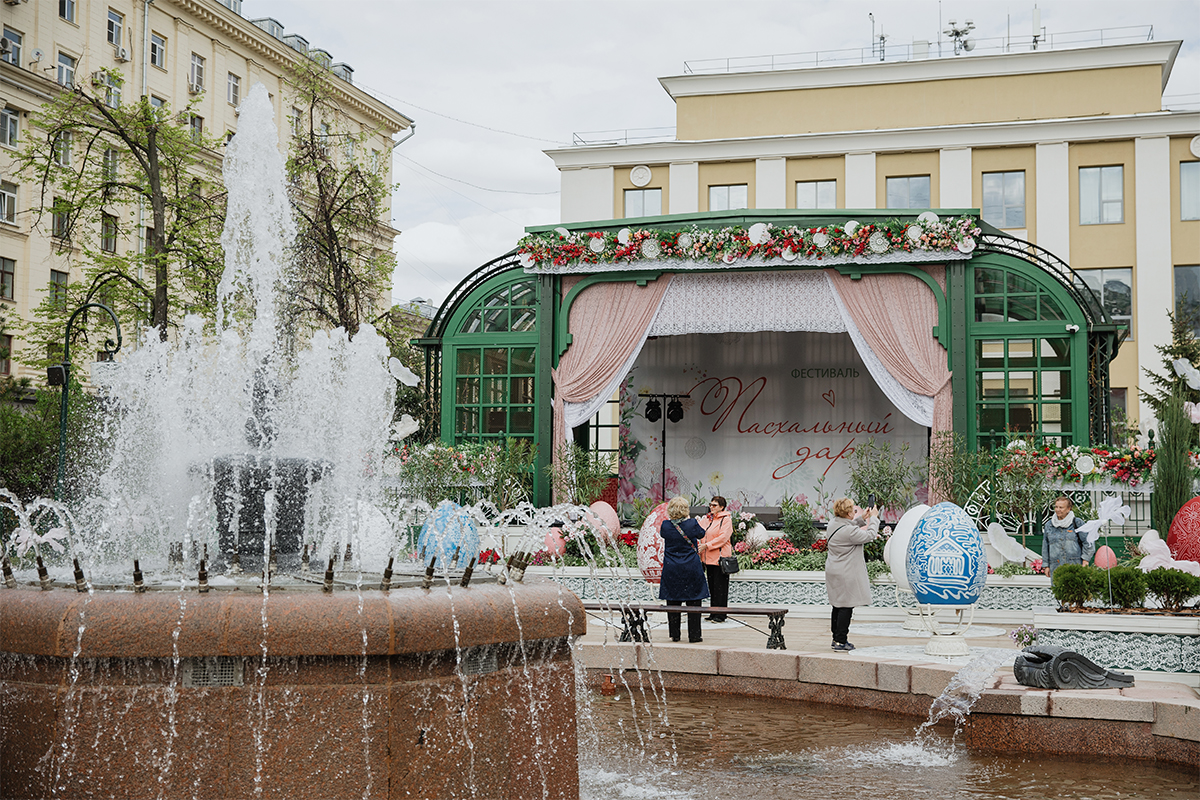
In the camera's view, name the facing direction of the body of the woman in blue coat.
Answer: away from the camera

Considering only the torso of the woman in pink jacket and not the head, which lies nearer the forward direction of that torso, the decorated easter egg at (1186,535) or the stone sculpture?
the stone sculpture

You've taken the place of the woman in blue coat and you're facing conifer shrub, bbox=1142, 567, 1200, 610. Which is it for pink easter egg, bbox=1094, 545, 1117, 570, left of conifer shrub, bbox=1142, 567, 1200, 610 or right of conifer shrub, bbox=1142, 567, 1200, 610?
left

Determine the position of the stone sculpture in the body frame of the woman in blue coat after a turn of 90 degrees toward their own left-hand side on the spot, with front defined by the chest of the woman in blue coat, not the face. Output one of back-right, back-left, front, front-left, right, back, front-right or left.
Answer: back-left

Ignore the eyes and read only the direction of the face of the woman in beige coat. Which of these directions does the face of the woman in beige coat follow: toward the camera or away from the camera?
away from the camera

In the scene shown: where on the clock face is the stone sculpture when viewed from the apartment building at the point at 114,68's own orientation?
The stone sculpture is roughly at 1 o'clock from the apartment building.

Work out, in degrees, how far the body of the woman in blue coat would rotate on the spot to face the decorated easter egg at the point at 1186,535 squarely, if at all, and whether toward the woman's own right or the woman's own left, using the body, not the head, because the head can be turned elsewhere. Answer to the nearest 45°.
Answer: approximately 90° to the woman's own right
